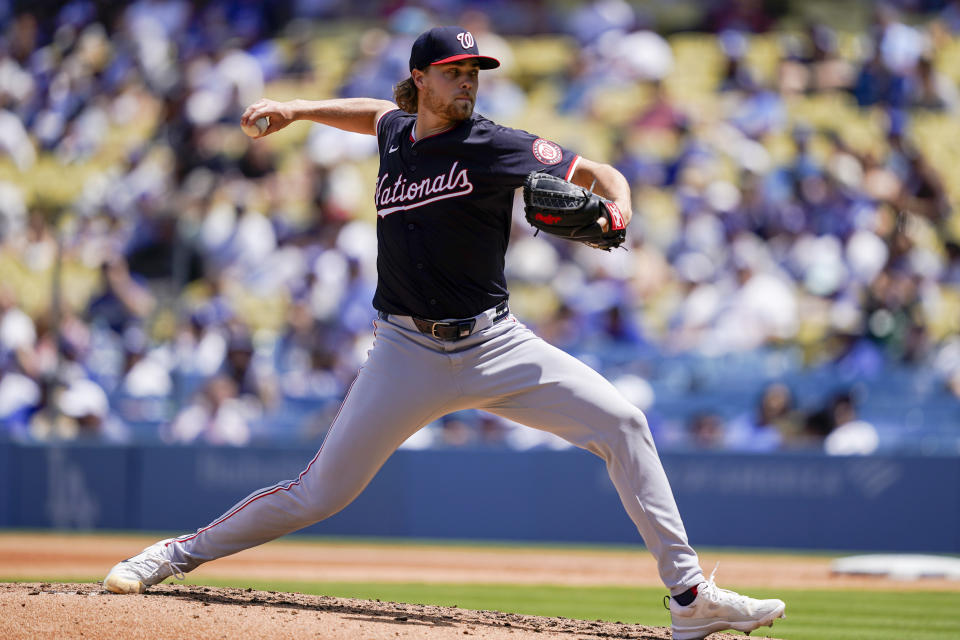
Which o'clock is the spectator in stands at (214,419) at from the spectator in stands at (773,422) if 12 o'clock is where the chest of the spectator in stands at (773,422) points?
the spectator in stands at (214,419) is roughly at 3 o'clock from the spectator in stands at (773,422).

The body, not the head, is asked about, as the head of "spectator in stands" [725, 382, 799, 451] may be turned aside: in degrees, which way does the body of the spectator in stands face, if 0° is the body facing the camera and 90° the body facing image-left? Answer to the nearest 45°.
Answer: approximately 0°
